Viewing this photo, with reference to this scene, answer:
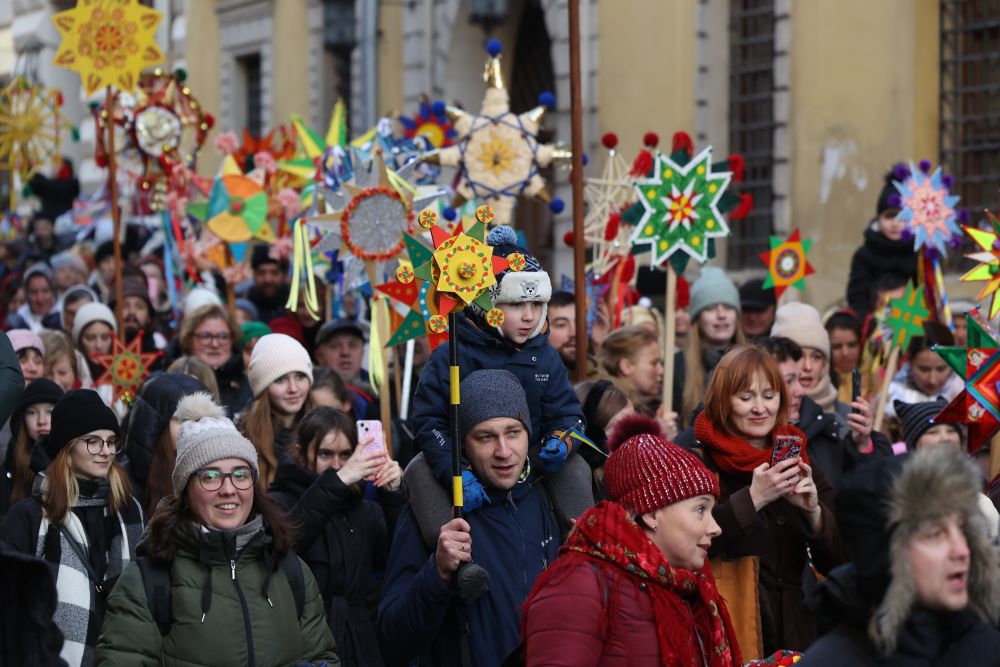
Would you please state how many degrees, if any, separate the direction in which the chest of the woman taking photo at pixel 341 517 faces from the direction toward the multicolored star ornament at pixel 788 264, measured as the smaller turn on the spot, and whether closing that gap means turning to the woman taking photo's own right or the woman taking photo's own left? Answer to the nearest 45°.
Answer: approximately 90° to the woman taking photo's own left

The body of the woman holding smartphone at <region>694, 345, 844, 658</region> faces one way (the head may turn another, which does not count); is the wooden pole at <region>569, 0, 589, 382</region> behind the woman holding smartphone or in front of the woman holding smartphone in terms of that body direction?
behind

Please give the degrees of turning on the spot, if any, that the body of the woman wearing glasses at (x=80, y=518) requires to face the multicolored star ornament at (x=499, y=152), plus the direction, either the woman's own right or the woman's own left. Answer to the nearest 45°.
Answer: approximately 90° to the woman's own left

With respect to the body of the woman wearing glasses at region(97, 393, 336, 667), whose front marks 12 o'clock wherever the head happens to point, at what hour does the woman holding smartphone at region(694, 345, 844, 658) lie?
The woman holding smartphone is roughly at 9 o'clock from the woman wearing glasses.

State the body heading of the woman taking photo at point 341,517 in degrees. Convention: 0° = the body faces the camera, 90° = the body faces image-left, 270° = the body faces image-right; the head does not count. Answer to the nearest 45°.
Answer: approximately 315°

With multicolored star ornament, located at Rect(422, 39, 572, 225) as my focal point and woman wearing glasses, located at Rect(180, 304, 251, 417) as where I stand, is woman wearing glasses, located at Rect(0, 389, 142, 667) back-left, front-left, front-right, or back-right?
back-right

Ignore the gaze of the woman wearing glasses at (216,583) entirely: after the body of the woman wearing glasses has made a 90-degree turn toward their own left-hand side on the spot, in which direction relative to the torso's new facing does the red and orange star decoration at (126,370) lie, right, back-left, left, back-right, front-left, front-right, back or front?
left

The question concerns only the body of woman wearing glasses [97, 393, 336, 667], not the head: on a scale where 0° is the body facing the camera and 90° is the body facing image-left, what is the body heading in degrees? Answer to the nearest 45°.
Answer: approximately 0°
